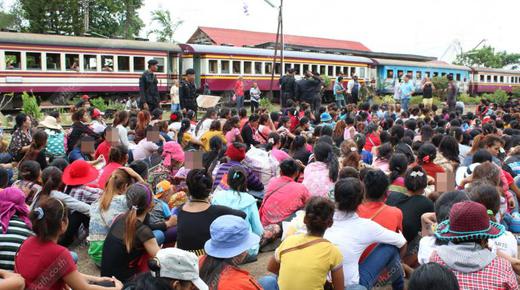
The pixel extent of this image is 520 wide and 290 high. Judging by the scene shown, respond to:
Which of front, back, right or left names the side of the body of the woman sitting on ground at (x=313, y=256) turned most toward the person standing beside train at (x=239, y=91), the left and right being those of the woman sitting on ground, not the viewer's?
front

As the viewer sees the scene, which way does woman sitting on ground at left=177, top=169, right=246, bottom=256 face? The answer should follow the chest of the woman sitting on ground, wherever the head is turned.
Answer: away from the camera

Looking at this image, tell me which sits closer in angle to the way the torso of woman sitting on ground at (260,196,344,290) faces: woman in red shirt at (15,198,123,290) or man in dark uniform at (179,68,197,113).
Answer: the man in dark uniform

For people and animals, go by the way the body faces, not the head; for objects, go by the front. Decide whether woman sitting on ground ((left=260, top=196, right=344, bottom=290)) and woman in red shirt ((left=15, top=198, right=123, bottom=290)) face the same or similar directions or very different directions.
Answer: same or similar directions

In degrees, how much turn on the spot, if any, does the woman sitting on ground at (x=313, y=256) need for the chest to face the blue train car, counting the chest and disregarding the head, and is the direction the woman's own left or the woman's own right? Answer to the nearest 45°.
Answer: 0° — they already face it

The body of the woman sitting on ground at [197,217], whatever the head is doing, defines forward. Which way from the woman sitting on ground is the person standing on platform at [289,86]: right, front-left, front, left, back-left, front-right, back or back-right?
front

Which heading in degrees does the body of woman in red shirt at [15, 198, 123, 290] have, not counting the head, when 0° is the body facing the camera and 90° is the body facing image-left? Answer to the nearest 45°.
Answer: approximately 225°

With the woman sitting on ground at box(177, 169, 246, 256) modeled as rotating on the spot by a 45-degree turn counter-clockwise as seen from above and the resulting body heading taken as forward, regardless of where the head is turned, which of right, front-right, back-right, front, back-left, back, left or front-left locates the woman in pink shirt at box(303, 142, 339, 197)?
right

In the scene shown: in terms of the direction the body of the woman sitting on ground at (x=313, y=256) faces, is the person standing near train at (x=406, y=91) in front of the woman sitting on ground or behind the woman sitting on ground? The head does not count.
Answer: in front

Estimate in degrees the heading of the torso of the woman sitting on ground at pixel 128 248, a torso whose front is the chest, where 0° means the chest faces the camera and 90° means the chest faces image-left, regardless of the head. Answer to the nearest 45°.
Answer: approximately 225°

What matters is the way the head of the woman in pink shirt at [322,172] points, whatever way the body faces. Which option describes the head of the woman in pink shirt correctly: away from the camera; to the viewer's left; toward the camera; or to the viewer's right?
away from the camera

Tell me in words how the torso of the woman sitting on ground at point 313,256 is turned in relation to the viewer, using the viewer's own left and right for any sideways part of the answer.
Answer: facing away from the viewer

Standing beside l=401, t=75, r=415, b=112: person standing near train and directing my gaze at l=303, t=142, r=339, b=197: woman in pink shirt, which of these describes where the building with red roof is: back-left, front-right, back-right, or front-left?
back-right

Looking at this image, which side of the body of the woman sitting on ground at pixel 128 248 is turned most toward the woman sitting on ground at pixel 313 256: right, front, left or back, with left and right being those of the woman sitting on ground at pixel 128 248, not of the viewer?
right

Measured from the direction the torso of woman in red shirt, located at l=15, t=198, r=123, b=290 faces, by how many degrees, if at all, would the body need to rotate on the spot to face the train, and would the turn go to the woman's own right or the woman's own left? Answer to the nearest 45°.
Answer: approximately 45° to the woman's own left

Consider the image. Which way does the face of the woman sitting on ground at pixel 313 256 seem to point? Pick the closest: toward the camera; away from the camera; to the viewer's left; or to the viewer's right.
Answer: away from the camera
